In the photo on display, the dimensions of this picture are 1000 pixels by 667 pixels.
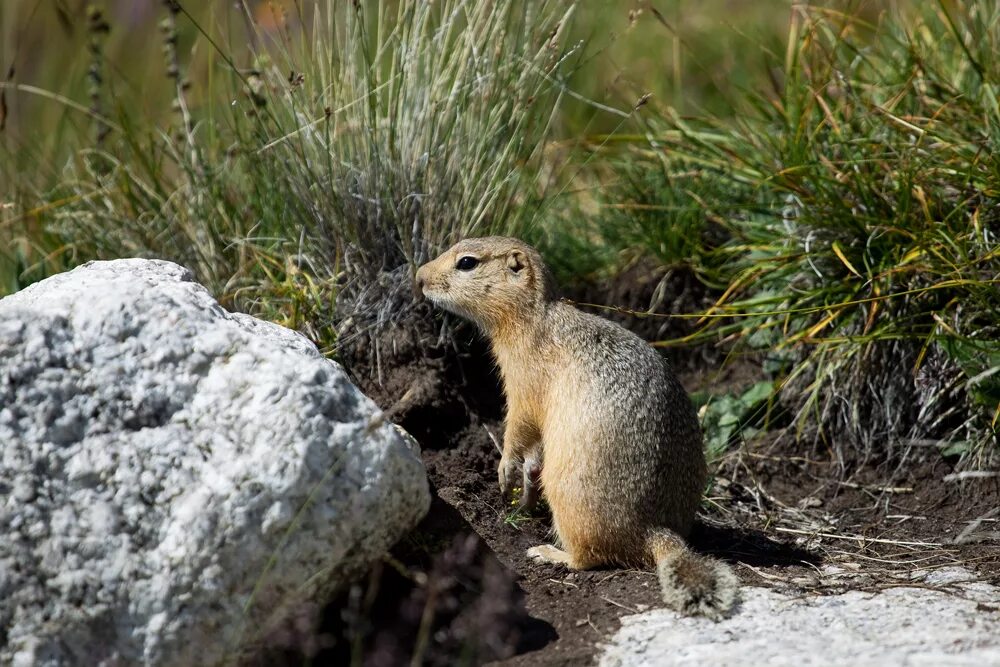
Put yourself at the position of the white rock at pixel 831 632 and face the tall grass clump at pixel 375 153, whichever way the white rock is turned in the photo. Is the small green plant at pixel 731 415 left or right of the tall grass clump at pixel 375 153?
right

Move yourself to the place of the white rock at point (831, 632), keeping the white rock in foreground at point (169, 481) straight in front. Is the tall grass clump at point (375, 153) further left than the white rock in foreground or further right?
right

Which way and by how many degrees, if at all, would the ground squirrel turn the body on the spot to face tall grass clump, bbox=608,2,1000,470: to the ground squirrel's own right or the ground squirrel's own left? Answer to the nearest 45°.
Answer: approximately 135° to the ground squirrel's own right

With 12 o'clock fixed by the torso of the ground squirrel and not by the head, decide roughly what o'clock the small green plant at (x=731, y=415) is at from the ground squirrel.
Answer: The small green plant is roughly at 4 o'clock from the ground squirrel.

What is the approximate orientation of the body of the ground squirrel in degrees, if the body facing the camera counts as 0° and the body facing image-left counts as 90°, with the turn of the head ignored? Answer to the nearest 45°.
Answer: approximately 90°

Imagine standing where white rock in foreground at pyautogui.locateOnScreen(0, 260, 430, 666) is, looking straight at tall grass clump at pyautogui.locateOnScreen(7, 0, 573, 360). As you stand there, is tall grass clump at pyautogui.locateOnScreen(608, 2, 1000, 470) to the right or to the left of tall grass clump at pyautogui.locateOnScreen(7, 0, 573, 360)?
right
